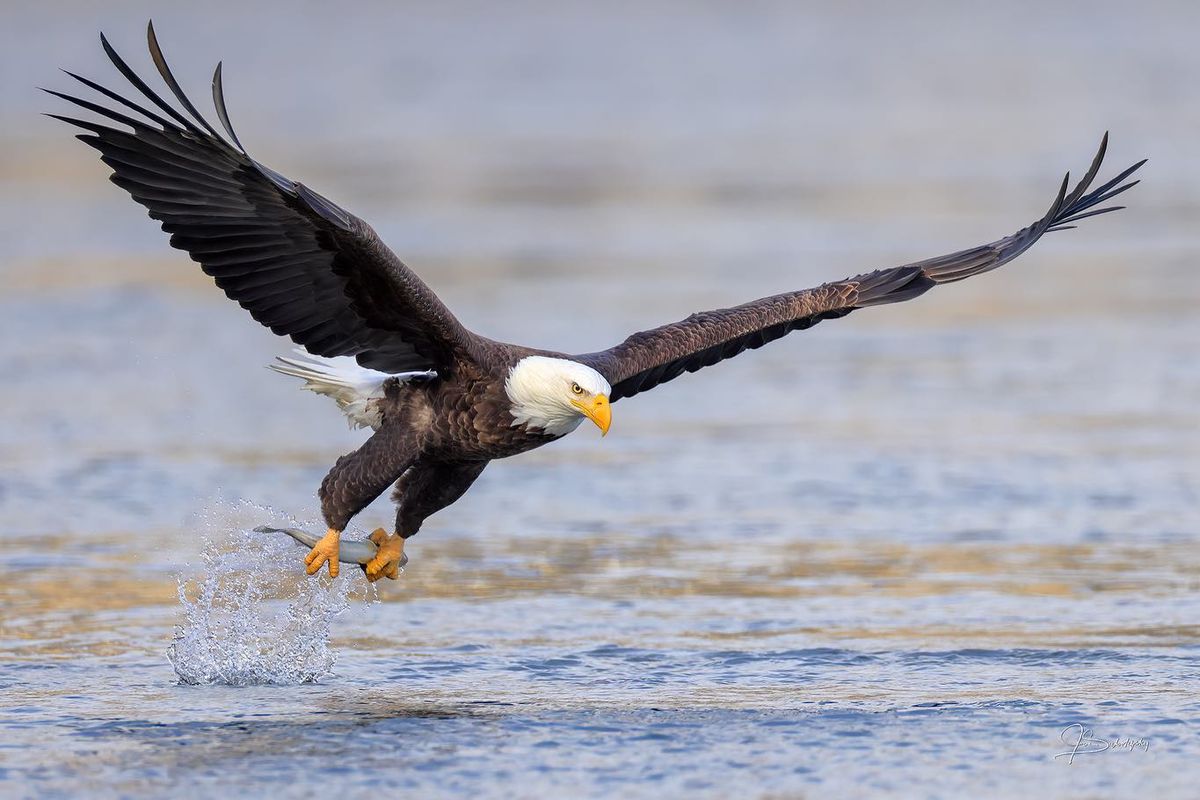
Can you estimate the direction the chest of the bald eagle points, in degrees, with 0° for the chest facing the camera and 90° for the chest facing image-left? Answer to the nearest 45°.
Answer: approximately 315°
